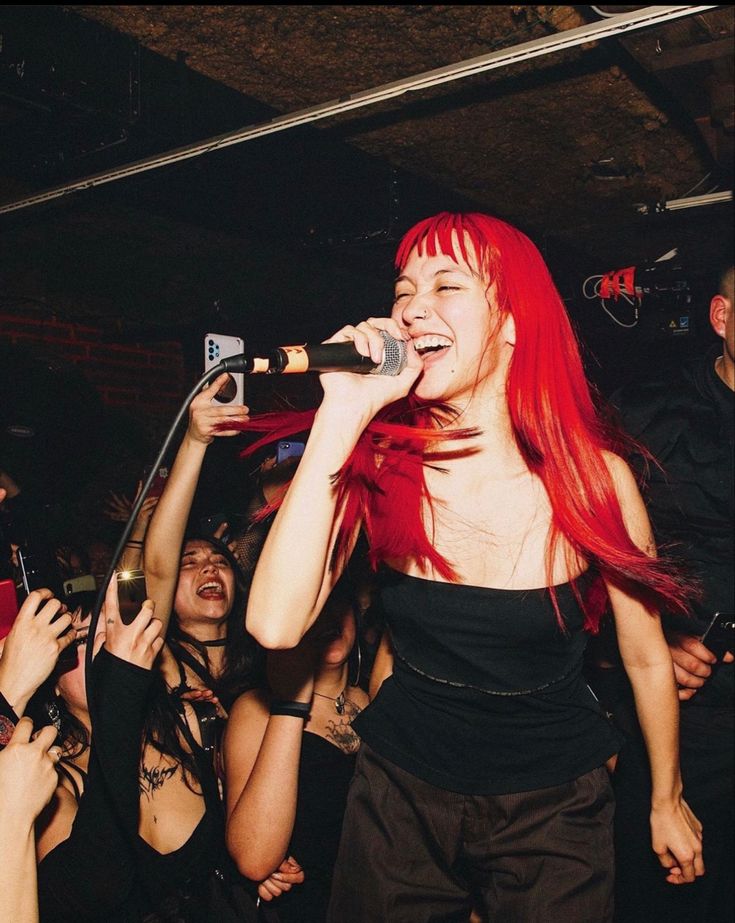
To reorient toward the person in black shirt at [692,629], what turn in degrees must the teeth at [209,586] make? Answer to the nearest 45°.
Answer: approximately 45° to its left

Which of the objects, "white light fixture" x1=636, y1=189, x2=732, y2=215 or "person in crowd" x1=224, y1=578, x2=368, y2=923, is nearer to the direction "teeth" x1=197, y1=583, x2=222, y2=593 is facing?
the person in crowd

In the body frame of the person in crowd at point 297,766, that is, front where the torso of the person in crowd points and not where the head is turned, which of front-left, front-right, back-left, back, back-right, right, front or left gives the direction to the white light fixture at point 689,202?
left

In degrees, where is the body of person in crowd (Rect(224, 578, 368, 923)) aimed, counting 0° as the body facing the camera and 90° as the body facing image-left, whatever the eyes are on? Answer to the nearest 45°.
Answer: approximately 315°

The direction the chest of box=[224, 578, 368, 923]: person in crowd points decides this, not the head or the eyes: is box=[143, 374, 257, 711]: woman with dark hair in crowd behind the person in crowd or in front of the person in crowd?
behind

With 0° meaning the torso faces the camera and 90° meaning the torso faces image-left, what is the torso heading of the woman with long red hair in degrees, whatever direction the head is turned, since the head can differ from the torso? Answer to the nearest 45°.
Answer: approximately 0°

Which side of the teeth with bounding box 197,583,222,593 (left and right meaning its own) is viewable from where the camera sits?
front

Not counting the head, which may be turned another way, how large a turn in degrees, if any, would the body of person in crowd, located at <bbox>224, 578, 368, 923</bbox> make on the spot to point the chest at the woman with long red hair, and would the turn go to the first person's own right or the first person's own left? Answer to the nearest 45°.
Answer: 0° — they already face them

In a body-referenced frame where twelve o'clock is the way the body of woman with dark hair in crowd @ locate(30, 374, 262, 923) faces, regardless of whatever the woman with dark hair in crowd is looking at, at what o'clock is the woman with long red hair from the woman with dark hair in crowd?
The woman with long red hair is roughly at 12 o'clock from the woman with dark hair in crowd.

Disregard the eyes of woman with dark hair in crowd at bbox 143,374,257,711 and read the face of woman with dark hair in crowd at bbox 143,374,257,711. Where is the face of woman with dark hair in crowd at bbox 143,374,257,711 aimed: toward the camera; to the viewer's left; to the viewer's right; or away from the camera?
toward the camera

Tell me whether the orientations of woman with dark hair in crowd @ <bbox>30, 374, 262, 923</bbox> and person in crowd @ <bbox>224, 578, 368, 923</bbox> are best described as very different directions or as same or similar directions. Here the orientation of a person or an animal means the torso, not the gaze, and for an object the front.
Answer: same or similar directions

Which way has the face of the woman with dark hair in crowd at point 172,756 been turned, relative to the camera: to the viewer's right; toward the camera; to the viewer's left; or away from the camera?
toward the camera

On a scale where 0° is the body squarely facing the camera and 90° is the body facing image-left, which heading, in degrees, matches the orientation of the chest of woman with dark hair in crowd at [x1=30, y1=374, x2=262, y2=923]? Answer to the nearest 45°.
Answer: approximately 315°

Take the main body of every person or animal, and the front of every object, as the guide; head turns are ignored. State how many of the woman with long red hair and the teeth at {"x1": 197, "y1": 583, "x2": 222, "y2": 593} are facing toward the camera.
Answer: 2
